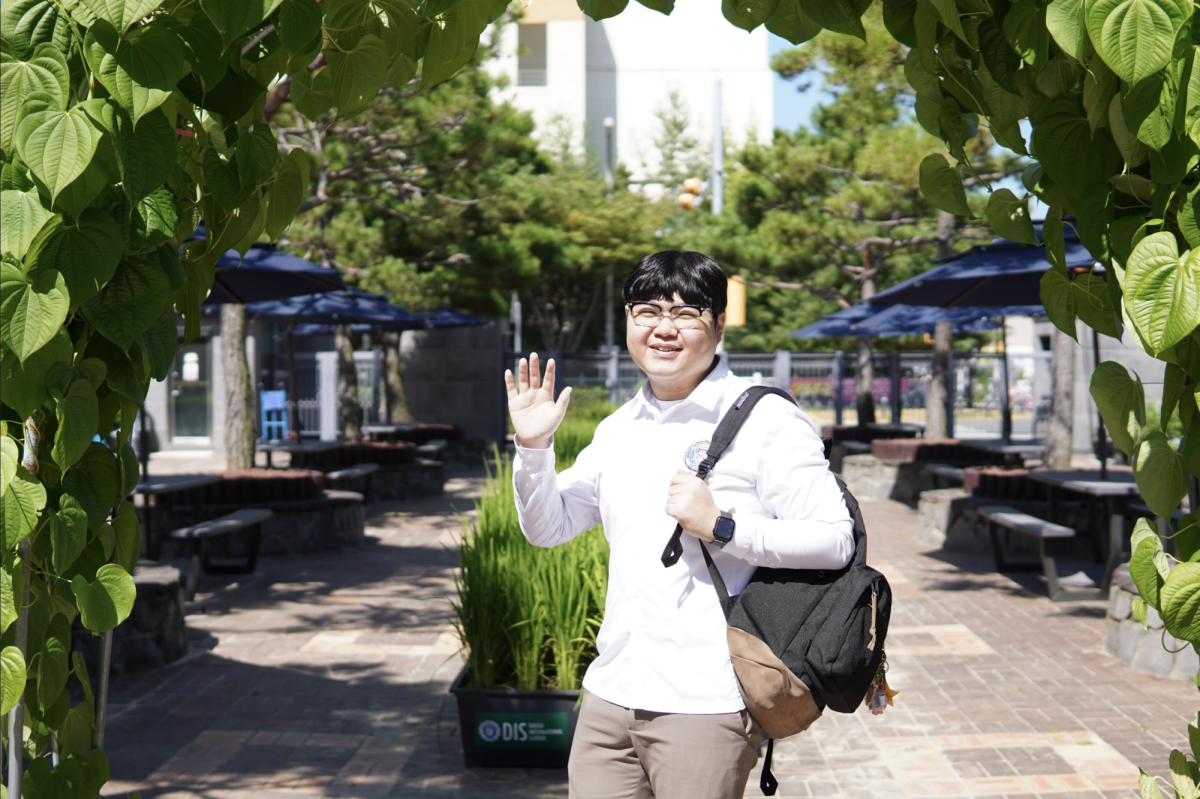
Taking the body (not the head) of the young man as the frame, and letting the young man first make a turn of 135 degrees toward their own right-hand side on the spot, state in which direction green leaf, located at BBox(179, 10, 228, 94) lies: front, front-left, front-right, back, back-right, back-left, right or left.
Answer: back-left

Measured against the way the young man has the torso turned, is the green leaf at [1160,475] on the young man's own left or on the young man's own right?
on the young man's own left

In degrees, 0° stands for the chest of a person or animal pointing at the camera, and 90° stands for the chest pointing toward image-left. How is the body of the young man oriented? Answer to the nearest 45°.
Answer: approximately 45°

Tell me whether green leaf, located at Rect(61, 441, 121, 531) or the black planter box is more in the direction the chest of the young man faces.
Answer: the green leaf

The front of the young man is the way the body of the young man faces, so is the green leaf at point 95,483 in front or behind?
in front

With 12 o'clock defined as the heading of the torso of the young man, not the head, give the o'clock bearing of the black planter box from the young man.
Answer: The black planter box is roughly at 4 o'clock from the young man.

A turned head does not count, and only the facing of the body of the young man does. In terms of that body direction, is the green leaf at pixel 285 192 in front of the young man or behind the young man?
in front

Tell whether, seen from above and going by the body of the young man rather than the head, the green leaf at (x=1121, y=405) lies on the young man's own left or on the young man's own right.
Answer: on the young man's own left

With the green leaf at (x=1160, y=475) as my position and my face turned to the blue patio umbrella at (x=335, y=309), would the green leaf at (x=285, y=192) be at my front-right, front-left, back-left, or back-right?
front-left

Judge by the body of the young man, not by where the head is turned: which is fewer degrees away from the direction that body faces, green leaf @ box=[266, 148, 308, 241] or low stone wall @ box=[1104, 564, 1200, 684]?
the green leaf

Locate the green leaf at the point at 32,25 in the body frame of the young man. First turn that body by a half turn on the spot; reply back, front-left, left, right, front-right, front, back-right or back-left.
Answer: back

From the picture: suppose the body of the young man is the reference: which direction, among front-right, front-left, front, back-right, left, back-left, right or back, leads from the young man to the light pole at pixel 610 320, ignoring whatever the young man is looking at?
back-right

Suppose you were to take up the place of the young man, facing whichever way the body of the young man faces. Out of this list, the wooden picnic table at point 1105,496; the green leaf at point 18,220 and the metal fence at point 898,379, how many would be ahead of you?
1

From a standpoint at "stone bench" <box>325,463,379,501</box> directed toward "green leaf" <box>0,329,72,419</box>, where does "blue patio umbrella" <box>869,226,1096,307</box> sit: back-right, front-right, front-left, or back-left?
front-left

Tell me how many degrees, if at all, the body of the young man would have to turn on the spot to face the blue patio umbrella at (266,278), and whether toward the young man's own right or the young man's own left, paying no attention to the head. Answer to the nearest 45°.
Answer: approximately 90° to the young man's own right

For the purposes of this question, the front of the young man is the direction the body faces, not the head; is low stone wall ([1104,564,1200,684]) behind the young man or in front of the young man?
behind

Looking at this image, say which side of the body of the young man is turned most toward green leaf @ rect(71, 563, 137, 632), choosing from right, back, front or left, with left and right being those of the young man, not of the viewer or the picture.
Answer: front

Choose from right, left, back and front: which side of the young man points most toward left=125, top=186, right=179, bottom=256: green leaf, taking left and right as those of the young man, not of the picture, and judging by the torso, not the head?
front

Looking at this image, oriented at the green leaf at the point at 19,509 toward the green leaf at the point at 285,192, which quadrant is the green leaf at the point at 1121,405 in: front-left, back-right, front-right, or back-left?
front-right
